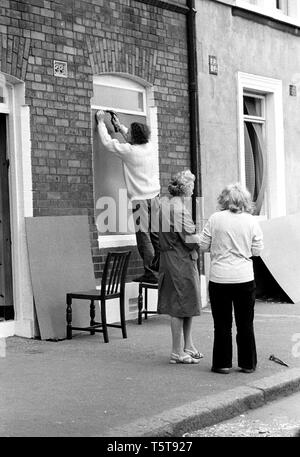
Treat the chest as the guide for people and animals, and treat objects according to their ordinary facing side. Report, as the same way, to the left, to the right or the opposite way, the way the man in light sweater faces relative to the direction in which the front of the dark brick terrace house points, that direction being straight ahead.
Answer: the opposite way

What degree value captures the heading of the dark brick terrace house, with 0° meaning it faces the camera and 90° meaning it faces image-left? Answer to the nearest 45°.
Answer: approximately 315°

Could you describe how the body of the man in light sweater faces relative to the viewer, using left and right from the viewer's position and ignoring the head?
facing away from the viewer and to the left of the viewer

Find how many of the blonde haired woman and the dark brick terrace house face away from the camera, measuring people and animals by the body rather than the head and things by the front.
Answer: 1

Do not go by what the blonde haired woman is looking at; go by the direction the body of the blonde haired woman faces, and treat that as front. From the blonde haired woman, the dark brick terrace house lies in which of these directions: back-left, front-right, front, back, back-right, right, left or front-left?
front-left

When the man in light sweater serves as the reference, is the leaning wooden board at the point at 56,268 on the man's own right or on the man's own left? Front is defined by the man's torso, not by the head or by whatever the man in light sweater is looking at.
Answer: on the man's own left

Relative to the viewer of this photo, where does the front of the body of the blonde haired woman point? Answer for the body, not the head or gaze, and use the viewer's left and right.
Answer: facing away from the viewer

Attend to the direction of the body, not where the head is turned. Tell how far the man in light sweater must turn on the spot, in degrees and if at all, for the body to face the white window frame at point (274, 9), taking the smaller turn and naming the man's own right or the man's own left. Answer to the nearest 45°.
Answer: approximately 90° to the man's own right

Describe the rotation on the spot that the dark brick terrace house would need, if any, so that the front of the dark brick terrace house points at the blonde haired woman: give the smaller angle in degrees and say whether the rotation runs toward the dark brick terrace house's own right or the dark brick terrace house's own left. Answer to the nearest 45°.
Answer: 0° — it already faces them

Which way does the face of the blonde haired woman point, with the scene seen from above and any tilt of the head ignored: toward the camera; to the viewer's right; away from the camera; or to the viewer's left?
away from the camera

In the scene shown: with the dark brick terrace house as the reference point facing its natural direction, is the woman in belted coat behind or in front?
in front

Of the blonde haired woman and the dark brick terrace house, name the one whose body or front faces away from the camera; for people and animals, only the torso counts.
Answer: the blonde haired woman

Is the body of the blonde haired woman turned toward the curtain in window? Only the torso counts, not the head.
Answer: yes

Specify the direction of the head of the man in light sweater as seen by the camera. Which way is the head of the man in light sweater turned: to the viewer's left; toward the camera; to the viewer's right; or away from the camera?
away from the camera
